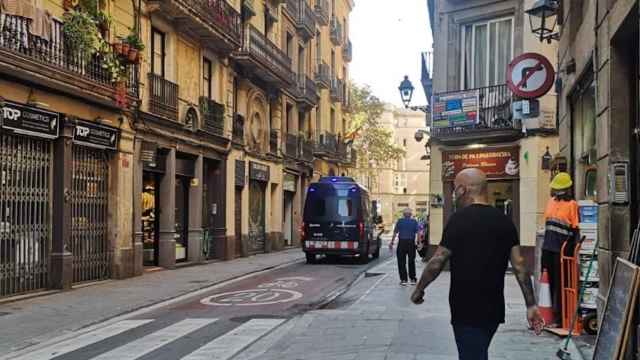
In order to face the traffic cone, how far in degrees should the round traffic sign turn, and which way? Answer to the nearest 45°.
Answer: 0° — it already faces it

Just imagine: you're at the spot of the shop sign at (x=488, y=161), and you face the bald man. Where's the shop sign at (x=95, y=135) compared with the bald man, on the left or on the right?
right

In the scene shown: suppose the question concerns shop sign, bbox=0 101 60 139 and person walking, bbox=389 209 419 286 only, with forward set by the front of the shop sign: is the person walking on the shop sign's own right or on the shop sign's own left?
on the shop sign's own left

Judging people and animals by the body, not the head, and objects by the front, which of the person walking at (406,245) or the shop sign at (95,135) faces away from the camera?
the person walking

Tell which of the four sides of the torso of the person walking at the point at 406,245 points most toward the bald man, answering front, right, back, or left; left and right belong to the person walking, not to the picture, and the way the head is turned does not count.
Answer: back

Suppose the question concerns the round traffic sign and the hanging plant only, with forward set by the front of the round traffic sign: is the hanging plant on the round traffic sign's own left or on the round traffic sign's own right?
on the round traffic sign's own right

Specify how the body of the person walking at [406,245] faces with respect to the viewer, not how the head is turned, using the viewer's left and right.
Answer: facing away from the viewer
